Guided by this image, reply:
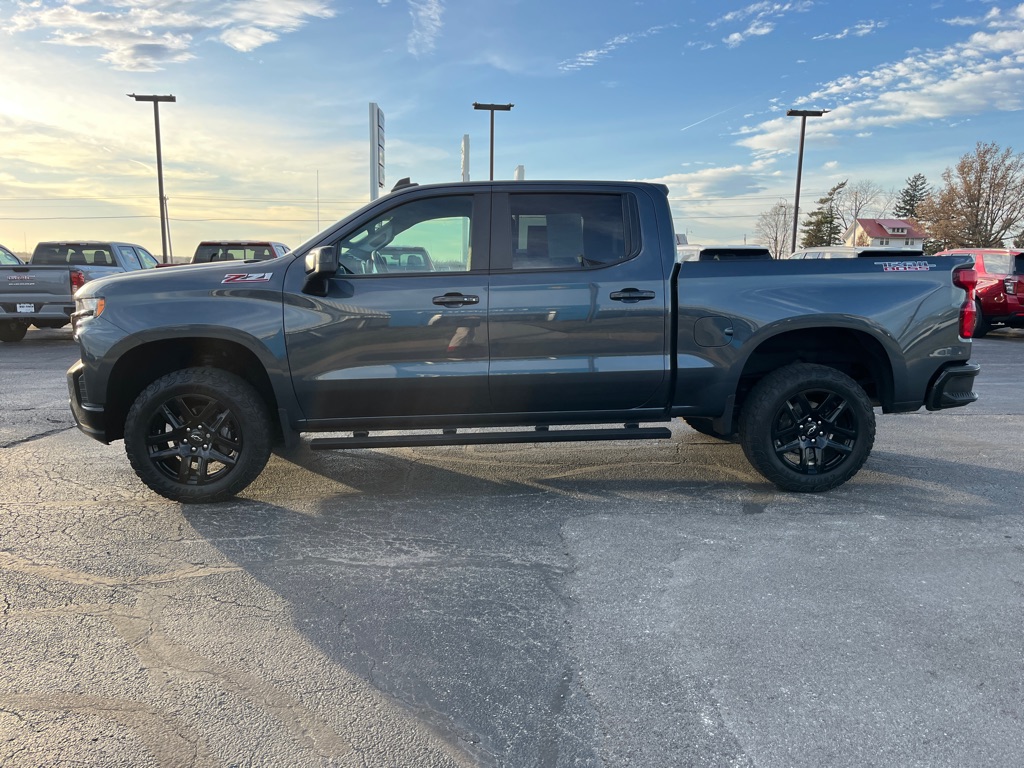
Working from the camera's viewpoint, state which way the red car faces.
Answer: facing away from the viewer and to the left of the viewer

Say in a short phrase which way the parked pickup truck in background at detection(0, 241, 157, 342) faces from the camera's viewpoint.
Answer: facing away from the viewer and to the right of the viewer

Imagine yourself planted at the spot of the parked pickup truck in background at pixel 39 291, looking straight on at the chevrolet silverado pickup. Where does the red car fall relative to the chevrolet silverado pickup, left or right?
left

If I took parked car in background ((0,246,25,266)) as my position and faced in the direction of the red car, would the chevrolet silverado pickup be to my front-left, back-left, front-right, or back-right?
front-right

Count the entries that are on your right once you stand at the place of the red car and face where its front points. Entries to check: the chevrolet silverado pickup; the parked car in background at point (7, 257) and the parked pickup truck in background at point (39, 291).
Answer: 0

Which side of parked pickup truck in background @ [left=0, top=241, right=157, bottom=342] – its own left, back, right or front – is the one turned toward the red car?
right

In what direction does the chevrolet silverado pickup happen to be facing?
to the viewer's left

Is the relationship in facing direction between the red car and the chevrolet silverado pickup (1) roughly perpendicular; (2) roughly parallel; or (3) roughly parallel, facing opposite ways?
roughly perpendicular

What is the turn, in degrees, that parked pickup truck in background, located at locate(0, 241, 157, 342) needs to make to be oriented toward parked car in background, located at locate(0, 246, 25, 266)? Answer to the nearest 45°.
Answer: approximately 45° to its left

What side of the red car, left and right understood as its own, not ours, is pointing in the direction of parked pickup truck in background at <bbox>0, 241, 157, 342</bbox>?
left

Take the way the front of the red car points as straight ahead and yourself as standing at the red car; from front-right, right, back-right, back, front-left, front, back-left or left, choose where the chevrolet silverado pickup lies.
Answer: back-left

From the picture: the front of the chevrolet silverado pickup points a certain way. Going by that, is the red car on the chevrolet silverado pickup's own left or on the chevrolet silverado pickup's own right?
on the chevrolet silverado pickup's own right

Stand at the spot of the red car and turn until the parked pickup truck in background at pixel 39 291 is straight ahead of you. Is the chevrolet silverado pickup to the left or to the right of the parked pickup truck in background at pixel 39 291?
left

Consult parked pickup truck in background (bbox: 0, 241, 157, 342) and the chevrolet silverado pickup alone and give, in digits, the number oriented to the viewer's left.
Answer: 1

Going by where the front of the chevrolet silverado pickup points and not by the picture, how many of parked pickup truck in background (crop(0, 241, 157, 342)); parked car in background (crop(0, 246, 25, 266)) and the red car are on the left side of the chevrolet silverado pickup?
0

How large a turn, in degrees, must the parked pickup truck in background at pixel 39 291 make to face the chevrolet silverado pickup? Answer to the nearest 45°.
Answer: approximately 135° to its right

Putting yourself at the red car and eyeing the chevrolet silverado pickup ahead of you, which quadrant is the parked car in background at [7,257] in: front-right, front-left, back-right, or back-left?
front-right

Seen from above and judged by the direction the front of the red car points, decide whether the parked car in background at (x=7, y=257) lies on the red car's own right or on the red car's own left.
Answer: on the red car's own left
